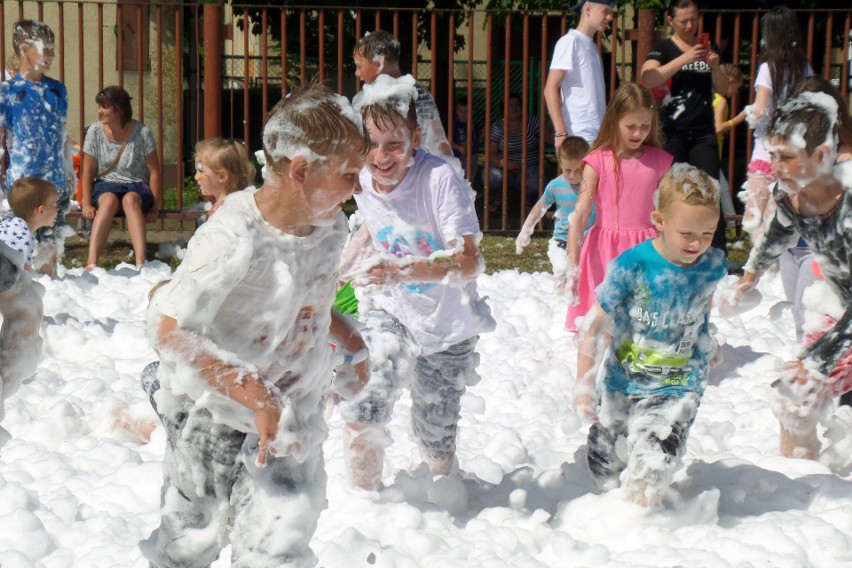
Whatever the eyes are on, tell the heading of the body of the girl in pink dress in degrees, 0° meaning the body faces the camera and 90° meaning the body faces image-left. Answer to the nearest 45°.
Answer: approximately 315°

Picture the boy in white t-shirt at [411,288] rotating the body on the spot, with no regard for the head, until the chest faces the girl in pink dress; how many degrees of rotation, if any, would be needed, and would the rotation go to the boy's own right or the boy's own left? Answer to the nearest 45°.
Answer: approximately 180°

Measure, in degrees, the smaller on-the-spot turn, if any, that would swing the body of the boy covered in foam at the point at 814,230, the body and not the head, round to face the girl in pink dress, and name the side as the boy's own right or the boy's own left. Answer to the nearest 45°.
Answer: approximately 90° to the boy's own right

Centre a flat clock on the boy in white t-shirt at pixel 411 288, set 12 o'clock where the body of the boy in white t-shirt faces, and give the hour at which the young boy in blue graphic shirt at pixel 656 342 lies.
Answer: The young boy in blue graphic shirt is roughly at 8 o'clock from the boy in white t-shirt.

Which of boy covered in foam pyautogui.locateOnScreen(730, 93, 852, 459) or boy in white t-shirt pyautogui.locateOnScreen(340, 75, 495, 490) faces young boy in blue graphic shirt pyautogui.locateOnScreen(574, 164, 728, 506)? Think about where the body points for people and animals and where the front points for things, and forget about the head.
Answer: the boy covered in foam
